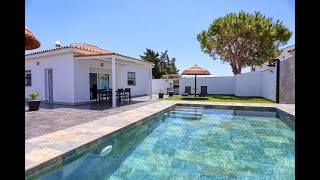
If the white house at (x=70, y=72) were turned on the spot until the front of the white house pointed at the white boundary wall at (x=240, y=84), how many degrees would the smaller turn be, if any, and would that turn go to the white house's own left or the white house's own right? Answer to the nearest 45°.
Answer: approximately 45° to the white house's own left

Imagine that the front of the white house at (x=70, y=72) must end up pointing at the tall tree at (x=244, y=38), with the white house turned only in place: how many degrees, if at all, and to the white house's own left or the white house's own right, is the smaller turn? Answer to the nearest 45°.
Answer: approximately 45° to the white house's own left

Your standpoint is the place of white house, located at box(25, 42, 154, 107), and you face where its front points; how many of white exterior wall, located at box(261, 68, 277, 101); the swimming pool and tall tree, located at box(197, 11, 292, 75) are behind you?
0

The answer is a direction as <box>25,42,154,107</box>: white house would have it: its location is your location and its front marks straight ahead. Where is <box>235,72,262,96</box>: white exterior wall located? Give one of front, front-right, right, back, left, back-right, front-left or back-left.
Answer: front-left

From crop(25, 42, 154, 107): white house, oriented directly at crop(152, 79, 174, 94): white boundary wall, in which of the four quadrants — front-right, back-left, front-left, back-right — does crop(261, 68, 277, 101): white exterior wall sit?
front-right

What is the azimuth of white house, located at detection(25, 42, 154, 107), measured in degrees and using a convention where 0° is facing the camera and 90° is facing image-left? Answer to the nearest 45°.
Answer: approximately 315°

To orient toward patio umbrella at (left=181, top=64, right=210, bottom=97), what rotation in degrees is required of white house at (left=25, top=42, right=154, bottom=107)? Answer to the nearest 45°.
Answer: approximately 45° to its left

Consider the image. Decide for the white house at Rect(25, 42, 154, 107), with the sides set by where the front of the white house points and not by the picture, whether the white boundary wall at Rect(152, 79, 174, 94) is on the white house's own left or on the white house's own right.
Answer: on the white house's own left

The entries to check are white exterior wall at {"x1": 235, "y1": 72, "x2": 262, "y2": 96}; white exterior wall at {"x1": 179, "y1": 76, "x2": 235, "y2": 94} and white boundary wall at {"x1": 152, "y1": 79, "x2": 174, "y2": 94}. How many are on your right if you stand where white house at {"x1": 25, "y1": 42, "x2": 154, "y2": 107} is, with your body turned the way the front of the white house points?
0

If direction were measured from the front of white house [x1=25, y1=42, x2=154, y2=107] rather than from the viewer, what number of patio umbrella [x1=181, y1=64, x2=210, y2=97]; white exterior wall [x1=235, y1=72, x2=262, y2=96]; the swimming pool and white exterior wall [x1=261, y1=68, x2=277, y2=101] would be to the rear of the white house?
0

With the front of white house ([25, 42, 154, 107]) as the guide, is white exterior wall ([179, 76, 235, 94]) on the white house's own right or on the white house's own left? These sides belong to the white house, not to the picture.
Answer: on the white house's own left
